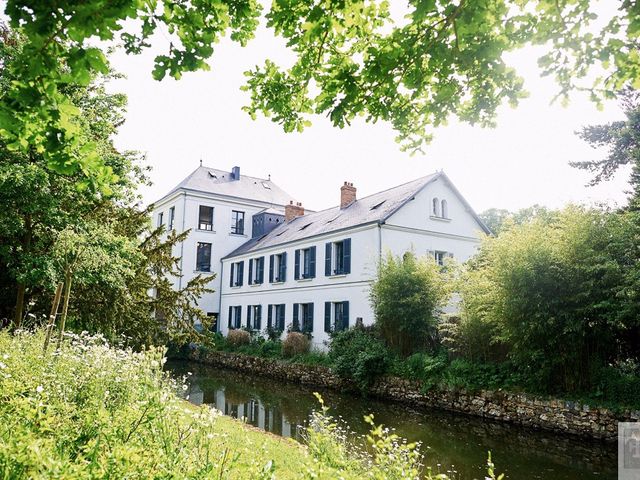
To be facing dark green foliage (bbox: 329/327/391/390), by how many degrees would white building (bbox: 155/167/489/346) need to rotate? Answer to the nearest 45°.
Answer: approximately 45° to its left

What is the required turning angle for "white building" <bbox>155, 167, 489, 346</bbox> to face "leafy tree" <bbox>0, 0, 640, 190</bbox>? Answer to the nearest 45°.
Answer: approximately 45° to its left

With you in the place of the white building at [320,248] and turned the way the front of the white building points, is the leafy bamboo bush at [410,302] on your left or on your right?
on your left

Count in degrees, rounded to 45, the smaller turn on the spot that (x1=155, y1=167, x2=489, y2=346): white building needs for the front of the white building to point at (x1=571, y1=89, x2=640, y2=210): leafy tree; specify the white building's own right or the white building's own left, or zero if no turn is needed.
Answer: approximately 90° to the white building's own left

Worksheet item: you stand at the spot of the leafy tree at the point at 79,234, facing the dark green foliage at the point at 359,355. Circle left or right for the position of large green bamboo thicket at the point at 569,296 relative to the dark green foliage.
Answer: right

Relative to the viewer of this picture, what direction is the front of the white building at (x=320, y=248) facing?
facing the viewer and to the left of the viewer

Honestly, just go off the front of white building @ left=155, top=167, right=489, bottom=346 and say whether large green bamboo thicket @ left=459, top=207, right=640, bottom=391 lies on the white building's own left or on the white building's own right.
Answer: on the white building's own left
